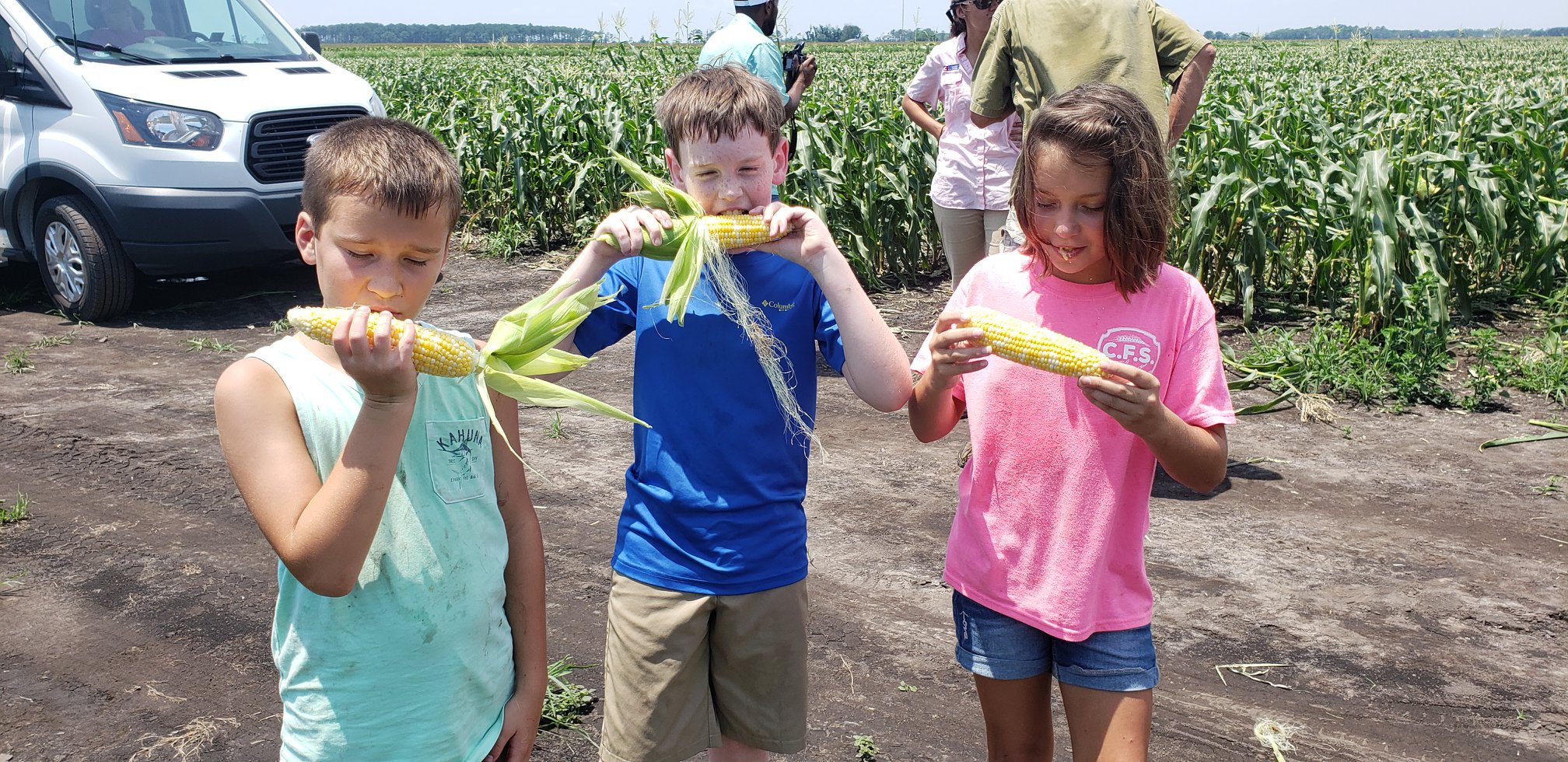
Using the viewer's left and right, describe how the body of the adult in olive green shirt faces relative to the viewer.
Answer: facing away from the viewer

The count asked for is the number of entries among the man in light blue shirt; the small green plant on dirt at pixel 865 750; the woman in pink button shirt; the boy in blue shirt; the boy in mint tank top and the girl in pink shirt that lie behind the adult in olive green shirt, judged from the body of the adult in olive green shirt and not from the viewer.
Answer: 4

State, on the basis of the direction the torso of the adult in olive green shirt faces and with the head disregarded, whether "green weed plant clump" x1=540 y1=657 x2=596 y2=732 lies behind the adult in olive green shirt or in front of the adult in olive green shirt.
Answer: behind

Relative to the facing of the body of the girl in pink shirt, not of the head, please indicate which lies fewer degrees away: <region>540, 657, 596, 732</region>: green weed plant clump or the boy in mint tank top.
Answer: the boy in mint tank top

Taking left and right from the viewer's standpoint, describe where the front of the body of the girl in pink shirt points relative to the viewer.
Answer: facing the viewer

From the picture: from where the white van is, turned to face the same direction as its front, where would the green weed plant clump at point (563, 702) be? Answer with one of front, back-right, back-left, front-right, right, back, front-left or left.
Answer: front-right

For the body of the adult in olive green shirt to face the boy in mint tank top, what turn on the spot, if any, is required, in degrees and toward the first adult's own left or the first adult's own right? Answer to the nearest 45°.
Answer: approximately 180°

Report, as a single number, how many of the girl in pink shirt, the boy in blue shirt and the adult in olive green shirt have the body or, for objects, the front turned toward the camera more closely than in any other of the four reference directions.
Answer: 2

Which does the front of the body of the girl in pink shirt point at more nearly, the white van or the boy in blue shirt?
the boy in blue shirt

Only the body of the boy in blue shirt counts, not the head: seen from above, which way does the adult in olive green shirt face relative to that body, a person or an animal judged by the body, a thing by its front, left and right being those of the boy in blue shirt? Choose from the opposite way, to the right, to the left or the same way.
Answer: the opposite way

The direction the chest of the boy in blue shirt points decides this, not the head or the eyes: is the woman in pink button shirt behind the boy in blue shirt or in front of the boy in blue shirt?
behind

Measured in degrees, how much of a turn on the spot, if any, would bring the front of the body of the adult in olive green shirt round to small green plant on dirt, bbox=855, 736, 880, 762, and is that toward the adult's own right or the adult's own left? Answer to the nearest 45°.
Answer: approximately 180°

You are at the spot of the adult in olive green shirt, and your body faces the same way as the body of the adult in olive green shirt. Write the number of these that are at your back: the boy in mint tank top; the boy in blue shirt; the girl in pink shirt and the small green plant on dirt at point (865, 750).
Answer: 4

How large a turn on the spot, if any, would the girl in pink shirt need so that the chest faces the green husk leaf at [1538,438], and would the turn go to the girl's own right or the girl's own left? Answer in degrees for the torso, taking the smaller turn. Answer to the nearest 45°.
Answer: approximately 135° to the girl's own left

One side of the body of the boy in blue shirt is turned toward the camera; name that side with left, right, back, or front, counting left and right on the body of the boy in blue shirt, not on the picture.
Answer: front
